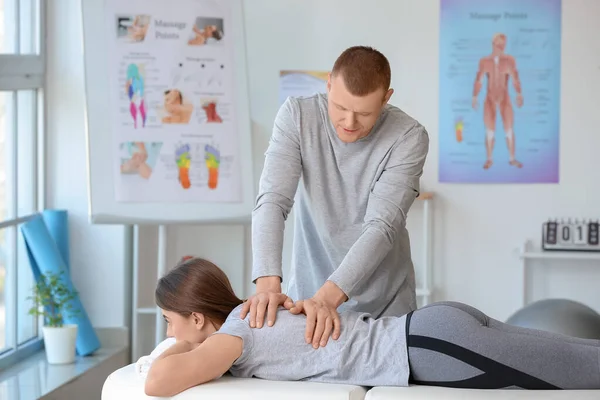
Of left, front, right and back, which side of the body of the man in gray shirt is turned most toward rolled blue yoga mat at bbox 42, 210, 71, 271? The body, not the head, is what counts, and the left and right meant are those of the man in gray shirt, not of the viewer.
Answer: right

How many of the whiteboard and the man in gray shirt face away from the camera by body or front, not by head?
0

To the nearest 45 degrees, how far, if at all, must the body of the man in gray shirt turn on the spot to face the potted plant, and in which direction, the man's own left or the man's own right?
approximately 90° to the man's own right

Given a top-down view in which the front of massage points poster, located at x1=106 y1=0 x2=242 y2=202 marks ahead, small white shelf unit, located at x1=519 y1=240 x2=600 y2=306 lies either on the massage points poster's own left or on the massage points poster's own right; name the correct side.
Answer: on the massage points poster's own left

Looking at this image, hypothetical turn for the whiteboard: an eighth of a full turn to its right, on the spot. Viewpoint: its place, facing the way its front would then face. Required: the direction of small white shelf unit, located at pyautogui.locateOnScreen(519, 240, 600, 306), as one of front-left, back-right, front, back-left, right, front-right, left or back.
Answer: back-left

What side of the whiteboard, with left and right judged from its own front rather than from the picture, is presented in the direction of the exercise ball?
left

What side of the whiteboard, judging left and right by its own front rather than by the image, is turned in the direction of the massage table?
front

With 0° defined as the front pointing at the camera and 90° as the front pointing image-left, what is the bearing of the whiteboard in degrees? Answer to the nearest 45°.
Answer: approximately 0°

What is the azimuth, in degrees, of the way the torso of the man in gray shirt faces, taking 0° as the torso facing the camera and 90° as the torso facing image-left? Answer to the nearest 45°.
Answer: approximately 45°
